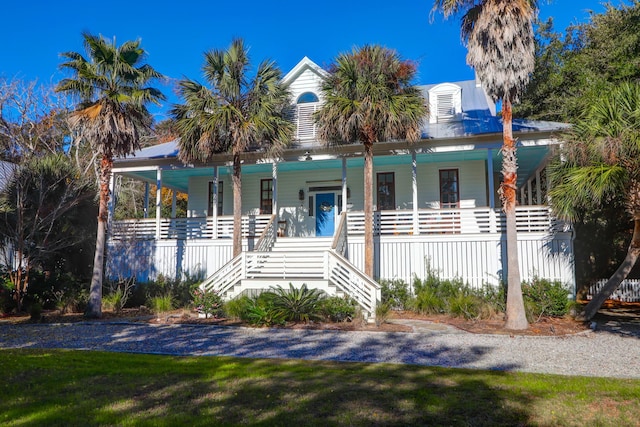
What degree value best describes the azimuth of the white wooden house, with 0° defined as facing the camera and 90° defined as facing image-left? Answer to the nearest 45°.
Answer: approximately 0°

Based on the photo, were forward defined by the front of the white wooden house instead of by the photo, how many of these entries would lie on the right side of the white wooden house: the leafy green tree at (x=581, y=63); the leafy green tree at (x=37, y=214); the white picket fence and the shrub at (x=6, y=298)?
2

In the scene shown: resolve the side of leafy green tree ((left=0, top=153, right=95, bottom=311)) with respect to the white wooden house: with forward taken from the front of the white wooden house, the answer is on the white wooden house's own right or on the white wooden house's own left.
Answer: on the white wooden house's own right

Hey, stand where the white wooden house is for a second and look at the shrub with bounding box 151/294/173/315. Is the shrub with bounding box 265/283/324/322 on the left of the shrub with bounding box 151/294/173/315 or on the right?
left

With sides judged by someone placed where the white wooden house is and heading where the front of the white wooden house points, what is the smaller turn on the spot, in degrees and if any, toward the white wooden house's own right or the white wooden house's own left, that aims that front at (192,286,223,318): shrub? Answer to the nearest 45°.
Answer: approximately 45° to the white wooden house's own right

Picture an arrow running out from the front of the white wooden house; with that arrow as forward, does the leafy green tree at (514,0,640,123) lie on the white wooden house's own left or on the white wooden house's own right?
on the white wooden house's own left

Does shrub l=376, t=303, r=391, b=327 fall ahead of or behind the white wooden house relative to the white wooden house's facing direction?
ahead

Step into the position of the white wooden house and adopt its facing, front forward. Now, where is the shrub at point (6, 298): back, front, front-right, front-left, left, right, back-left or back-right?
right
